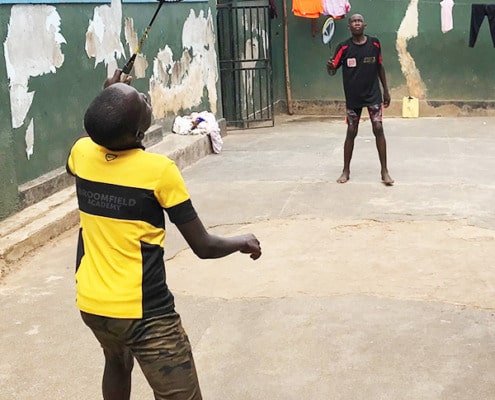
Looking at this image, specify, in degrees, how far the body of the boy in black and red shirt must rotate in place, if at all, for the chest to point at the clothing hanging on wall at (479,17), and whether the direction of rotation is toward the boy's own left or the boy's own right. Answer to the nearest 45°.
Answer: approximately 180°

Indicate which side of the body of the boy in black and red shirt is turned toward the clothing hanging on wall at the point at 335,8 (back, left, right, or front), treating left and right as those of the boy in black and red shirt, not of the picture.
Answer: back

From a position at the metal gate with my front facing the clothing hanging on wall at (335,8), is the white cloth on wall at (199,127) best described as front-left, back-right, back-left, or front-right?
back-right

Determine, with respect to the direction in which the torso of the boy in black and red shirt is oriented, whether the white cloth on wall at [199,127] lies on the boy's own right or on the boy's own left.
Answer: on the boy's own right

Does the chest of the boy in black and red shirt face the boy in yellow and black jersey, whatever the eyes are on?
yes

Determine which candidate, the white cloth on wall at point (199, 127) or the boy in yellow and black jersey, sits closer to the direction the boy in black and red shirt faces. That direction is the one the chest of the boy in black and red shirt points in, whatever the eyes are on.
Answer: the boy in yellow and black jersey

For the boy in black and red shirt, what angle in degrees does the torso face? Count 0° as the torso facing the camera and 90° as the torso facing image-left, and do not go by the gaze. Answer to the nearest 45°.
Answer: approximately 0°

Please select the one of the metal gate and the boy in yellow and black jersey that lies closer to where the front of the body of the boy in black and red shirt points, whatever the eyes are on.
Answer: the boy in yellow and black jersey

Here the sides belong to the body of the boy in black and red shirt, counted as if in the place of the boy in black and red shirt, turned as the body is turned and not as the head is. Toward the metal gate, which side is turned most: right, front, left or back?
back

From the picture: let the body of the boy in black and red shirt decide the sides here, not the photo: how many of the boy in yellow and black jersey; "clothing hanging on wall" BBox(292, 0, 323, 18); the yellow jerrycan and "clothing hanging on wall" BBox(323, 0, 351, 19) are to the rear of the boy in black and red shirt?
3
